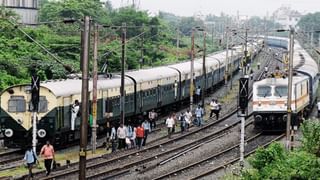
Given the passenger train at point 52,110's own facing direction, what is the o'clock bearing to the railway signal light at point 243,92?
The railway signal light is roughly at 9 o'clock from the passenger train.

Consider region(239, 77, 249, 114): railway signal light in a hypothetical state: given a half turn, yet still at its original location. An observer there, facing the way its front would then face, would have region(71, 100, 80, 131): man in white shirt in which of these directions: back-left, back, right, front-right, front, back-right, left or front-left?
front-left

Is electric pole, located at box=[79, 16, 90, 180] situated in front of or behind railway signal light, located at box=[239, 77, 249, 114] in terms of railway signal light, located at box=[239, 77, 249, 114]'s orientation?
in front

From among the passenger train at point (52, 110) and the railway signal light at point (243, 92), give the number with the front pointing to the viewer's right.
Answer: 0

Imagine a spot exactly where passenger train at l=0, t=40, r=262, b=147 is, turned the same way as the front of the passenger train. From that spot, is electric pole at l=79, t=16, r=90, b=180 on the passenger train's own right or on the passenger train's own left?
on the passenger train's own left

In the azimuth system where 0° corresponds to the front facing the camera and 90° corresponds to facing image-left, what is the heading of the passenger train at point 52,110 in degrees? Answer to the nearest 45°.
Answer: approximately 45°

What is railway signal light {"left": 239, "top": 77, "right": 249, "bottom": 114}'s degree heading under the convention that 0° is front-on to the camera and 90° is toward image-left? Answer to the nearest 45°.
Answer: approximately 0°
